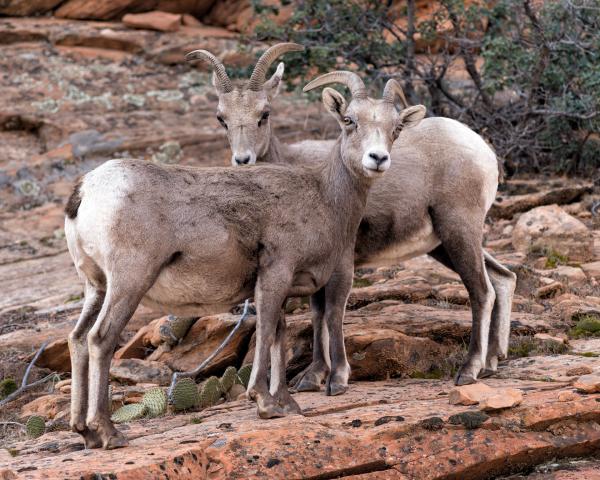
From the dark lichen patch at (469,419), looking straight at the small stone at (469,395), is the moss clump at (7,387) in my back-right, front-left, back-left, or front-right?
front-left

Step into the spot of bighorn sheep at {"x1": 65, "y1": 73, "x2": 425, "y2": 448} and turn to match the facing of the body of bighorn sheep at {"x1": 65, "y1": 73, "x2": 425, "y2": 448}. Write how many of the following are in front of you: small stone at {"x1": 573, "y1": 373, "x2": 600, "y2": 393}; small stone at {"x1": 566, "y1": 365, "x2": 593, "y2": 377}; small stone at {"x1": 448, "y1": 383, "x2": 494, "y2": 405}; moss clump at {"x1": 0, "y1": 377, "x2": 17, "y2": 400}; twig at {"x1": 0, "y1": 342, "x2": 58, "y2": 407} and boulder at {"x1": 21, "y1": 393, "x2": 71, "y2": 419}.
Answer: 3

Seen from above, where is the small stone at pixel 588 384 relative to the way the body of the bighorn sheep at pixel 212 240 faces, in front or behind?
in front

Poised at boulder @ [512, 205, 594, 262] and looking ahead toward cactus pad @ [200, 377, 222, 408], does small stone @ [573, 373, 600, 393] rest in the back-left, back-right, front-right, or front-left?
front-left

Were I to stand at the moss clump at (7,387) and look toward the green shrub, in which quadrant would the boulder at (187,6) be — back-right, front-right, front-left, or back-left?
front-left

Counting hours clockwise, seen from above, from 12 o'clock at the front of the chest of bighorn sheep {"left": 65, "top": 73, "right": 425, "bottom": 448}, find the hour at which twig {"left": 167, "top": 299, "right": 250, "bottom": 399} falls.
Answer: The twig is roughly at 9 o'clock from the bighorn sheep.

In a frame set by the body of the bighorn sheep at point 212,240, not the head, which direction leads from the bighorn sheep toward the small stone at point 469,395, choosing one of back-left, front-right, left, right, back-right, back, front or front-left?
front

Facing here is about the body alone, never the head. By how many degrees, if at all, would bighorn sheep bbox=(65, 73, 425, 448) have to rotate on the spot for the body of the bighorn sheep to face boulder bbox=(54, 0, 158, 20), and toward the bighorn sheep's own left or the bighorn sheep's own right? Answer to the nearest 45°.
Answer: approximately 90° to the bighorn sheep's own left

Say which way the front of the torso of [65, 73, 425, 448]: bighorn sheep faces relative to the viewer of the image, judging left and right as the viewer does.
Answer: facing to the right of the viewer

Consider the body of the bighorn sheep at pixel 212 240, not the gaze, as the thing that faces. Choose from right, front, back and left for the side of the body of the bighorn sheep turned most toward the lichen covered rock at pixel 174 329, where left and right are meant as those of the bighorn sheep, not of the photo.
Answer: left

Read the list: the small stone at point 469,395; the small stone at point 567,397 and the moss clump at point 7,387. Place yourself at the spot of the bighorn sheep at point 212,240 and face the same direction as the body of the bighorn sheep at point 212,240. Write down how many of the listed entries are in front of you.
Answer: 2

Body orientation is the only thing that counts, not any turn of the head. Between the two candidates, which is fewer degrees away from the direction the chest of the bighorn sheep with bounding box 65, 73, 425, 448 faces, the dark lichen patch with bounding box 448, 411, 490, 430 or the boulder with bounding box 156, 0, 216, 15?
the dark lichen patch

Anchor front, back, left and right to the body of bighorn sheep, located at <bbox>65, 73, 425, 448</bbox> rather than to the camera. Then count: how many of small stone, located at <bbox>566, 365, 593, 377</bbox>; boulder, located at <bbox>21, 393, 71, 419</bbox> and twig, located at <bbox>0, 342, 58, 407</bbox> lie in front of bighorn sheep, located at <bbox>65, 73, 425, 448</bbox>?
1

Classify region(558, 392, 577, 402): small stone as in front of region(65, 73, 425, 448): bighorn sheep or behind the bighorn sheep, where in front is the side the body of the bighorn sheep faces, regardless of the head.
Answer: in front

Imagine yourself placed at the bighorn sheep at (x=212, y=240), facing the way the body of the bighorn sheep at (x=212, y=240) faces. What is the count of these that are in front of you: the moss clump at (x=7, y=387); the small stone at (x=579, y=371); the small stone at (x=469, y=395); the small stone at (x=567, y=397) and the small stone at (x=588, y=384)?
4
